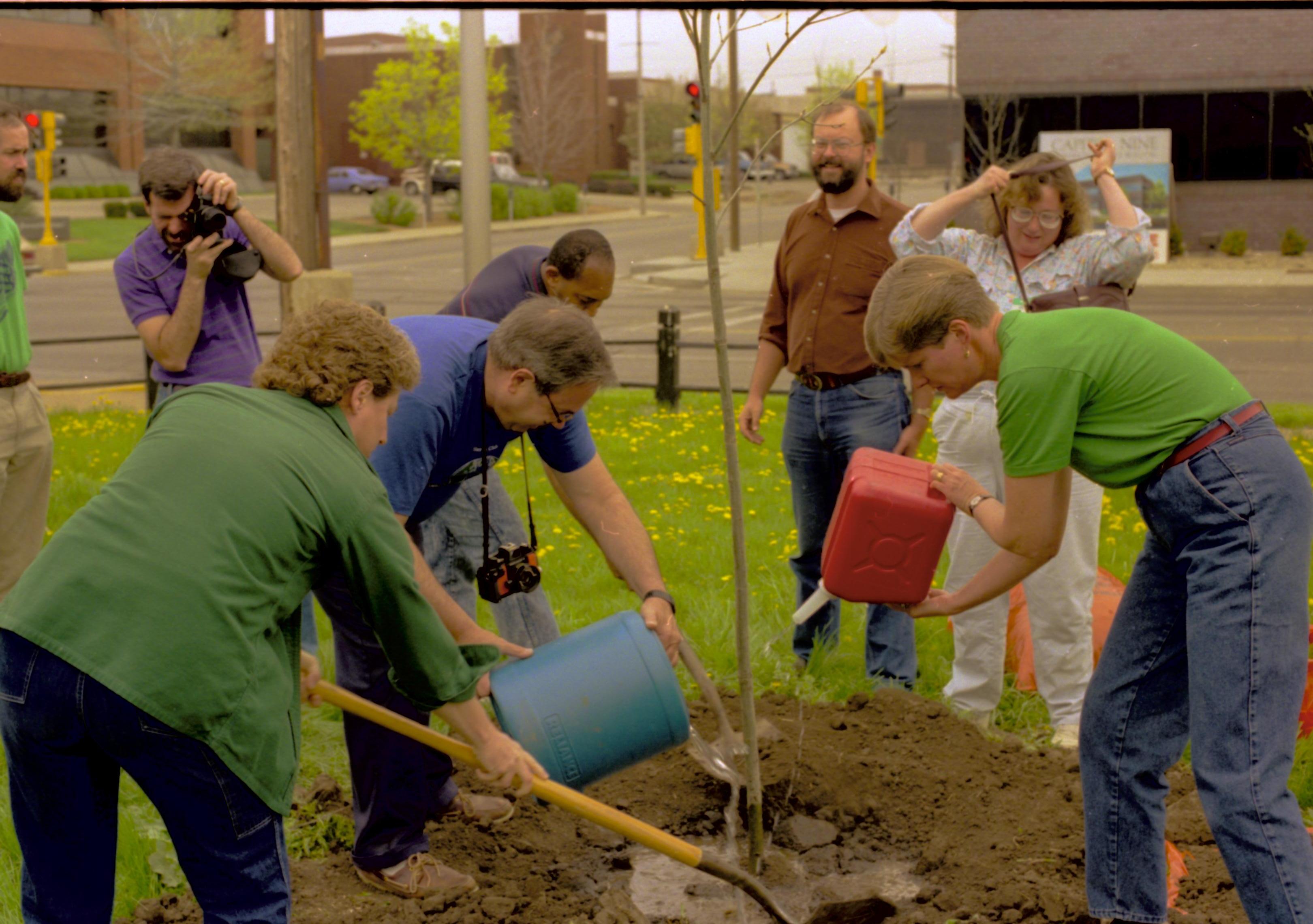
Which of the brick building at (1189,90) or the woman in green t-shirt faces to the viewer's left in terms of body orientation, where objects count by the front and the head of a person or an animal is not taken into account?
the woman in green t-shirt

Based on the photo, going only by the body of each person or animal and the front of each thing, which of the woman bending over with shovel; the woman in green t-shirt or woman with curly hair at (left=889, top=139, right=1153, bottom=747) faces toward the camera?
the woman with curly hair

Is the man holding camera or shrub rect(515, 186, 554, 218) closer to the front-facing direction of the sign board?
the man holding camera

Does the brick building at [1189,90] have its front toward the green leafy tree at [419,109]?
no

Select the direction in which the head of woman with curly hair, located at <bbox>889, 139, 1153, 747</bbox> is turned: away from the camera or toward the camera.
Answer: toward the camera

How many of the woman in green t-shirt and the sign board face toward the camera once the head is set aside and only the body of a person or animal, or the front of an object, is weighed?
1

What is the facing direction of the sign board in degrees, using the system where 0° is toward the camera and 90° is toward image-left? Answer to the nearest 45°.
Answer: approximately 0°

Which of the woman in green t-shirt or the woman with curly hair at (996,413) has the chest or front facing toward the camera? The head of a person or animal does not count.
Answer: the woman with curly hair

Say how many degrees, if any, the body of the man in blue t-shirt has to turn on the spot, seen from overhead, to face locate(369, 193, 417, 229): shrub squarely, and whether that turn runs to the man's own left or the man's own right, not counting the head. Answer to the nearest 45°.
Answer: approximately 135° to the man's own left

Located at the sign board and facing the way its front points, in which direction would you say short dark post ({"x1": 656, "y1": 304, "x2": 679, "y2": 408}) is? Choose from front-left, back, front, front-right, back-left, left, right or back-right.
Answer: front

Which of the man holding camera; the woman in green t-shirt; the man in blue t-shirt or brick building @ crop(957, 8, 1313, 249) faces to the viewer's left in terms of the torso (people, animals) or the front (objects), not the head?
the woman in green t-shirt

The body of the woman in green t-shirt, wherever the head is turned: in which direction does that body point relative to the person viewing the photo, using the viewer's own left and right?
facing to the left of the viewer

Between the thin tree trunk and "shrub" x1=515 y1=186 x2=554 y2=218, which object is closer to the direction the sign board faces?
the thin tree trunk

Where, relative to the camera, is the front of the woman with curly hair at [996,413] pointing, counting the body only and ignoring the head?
toward the camera

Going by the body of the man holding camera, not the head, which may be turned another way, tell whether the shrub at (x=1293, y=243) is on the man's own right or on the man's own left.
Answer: on the man's own left

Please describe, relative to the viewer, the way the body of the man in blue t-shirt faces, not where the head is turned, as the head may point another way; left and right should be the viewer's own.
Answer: facing the viewer and to the right of the viewer

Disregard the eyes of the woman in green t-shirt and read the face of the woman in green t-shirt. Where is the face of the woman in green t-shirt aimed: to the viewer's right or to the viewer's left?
to the viewer's left

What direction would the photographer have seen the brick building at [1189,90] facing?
facing the viewer

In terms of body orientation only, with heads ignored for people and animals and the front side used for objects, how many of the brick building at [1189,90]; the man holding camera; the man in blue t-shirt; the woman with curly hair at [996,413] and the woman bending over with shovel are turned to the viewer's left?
0

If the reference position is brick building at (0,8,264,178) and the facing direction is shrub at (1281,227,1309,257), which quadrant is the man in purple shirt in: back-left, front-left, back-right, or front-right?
front-right

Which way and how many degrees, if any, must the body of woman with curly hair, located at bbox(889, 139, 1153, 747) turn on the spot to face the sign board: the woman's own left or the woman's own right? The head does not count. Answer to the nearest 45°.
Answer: approximately 180°
